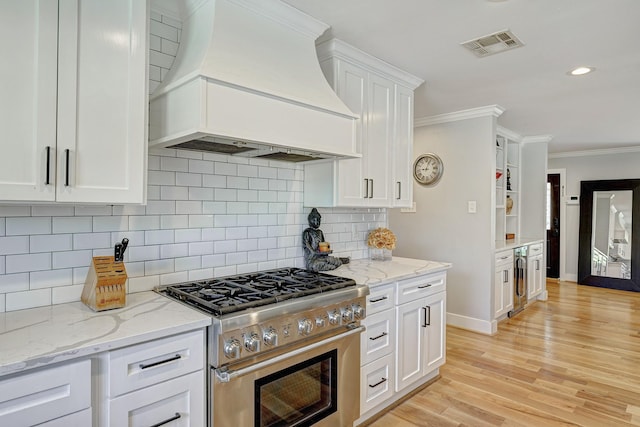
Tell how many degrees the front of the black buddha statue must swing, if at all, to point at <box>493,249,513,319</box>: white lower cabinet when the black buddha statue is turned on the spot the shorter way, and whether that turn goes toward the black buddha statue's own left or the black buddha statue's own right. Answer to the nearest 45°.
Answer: approximately 90° to the black buddha statue's own left

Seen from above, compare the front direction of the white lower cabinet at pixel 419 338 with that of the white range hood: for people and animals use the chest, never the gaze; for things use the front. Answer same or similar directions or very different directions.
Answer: same or similar directions

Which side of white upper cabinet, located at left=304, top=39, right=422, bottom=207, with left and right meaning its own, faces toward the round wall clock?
left

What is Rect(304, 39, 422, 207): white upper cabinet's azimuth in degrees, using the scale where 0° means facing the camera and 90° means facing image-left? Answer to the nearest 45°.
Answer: approximately 315°

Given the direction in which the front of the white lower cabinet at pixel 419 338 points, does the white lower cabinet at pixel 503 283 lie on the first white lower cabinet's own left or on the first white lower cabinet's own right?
on the first white lower cabinet's own left

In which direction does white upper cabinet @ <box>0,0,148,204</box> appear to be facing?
toward the camera

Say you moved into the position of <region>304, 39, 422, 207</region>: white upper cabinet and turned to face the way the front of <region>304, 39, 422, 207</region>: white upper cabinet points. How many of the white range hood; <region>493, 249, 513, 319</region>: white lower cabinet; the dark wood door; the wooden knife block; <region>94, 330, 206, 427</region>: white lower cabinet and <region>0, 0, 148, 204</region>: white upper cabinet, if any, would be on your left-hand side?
2

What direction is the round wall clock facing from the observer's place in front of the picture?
facing the viewer and to the left of the viewer

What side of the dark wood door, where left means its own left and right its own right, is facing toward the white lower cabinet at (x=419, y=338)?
front

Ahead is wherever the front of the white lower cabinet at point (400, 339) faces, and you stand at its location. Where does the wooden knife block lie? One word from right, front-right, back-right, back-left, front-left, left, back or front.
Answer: right

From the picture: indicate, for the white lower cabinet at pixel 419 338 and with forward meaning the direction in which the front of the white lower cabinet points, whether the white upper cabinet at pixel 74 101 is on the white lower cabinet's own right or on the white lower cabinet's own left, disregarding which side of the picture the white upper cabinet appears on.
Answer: on the white lower cabinet's own right

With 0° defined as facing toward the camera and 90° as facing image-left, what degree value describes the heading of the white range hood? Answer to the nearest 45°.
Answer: approximately 315°

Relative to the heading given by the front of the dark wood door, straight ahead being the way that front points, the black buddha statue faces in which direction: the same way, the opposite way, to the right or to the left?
to the left

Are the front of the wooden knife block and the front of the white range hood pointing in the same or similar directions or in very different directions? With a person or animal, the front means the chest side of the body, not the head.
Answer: same or similar directions

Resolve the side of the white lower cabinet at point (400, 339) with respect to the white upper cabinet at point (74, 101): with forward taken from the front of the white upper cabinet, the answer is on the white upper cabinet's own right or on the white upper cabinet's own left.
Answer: on the white upper cabinet's own left

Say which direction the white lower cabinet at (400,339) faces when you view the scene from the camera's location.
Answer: facing the viewer and to the right of the viewer
